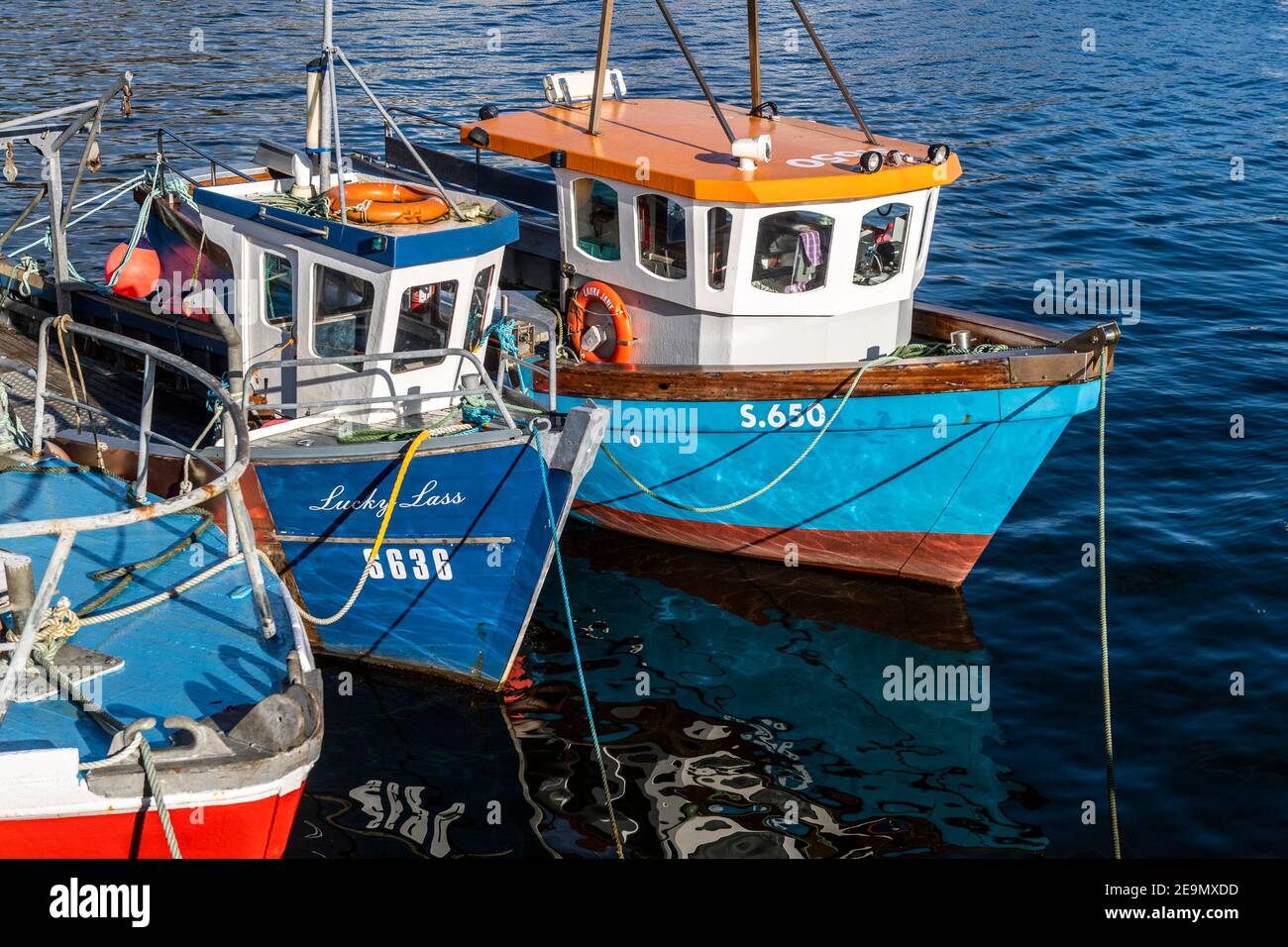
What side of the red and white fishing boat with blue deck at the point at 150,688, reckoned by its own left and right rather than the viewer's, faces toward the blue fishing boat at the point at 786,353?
left

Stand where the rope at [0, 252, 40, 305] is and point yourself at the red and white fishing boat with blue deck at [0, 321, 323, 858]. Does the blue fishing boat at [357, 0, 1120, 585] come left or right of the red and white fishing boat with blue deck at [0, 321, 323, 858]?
left

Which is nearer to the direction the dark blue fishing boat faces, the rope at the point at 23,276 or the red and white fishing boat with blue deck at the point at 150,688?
the red and white fishing boat with blue deck

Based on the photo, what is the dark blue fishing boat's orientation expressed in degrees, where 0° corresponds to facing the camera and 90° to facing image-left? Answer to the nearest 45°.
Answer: approximately 315°

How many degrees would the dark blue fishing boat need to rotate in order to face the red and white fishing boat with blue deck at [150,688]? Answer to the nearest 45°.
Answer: approximately 45° to its right

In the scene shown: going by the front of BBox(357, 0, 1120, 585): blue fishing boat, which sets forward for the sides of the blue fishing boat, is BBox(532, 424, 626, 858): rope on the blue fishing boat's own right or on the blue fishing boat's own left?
on the blue fishing boat's own right
